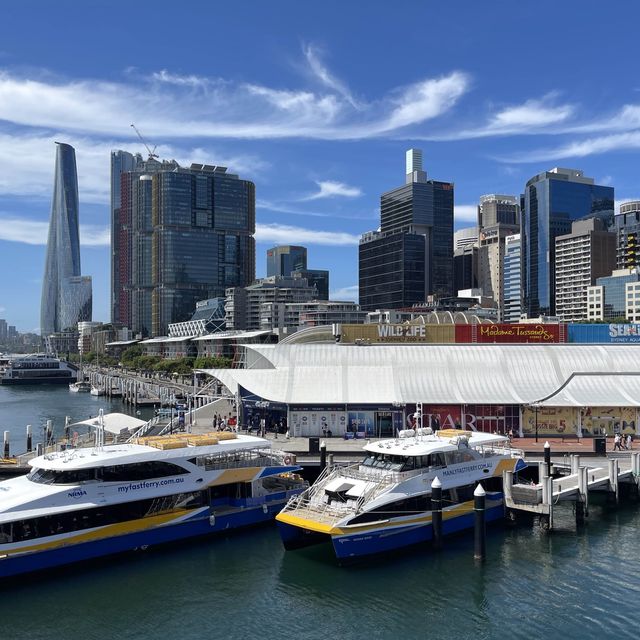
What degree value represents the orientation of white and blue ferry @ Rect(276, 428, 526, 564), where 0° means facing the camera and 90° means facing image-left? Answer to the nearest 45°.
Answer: approximately 45°

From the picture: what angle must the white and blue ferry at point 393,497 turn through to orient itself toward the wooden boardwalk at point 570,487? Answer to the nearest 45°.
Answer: approximately 180°

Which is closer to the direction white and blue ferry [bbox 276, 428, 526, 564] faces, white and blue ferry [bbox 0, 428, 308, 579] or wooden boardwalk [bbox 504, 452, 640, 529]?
the white and blue ferry

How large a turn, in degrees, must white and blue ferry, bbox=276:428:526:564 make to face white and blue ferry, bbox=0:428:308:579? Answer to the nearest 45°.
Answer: approximately 45° to its right

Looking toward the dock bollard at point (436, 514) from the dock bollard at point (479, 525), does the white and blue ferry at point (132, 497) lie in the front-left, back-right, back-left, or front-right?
front-left

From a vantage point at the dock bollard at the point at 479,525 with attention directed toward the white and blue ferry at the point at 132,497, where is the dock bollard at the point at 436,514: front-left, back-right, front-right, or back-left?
front-right

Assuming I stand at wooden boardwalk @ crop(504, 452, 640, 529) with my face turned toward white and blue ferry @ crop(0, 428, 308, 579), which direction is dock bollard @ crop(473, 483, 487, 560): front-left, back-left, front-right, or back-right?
front-left
